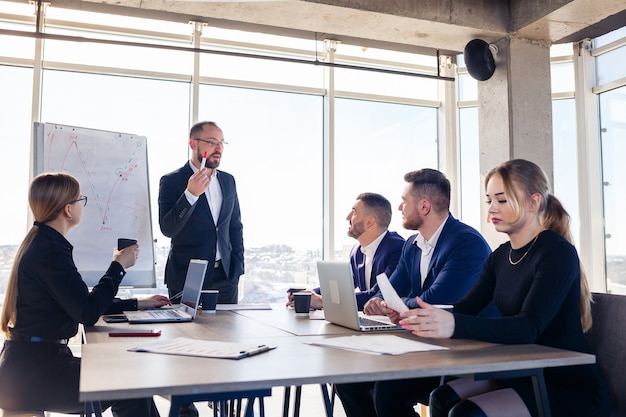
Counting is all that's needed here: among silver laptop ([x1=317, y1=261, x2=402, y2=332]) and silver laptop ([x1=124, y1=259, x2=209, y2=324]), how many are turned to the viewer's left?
1

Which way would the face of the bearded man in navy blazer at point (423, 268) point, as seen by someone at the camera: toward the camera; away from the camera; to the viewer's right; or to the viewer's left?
to the viewer's left

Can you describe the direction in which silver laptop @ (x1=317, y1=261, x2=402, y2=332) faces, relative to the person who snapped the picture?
facing away from the viewer and to the right of the viewer

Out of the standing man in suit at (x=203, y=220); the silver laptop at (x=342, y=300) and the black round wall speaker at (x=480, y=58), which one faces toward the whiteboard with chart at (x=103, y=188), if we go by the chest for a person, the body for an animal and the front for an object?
the black round wall speaker

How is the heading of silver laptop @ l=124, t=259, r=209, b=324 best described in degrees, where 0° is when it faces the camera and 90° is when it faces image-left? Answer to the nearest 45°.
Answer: approximately 90°

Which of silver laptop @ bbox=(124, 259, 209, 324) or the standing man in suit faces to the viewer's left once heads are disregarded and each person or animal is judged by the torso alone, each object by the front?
the silver laptop

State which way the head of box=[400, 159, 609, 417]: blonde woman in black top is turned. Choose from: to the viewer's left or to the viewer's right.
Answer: to the viewer's left

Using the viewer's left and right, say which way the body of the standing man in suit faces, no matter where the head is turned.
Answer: facing the viewer and to the right of the viewer

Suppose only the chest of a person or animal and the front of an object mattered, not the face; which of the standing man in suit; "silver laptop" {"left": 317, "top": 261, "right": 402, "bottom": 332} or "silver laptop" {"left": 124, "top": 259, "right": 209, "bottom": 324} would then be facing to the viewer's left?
"silver laptop" {"left": 124, "top": 259, "right": 209, "bottom": 324}

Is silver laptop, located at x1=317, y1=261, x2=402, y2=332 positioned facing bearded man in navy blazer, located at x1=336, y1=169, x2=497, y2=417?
yes
